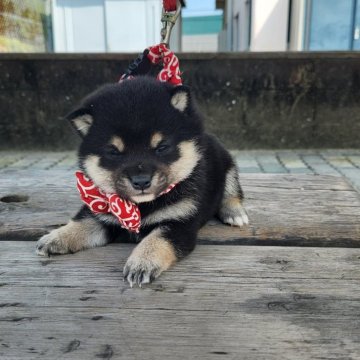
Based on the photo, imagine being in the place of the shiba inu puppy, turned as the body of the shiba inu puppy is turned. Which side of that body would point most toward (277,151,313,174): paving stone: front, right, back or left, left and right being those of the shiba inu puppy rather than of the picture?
back

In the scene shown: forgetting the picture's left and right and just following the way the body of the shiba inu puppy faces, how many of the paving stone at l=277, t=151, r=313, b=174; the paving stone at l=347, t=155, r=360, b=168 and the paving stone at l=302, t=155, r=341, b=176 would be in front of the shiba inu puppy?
0

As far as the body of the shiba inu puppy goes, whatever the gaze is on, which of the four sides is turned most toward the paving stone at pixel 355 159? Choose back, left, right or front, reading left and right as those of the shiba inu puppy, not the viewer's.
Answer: back

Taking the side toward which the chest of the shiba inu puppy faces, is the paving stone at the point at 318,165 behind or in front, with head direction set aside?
behind

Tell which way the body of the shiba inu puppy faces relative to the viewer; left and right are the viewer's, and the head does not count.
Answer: facing the viewer and to the left of the viewer
